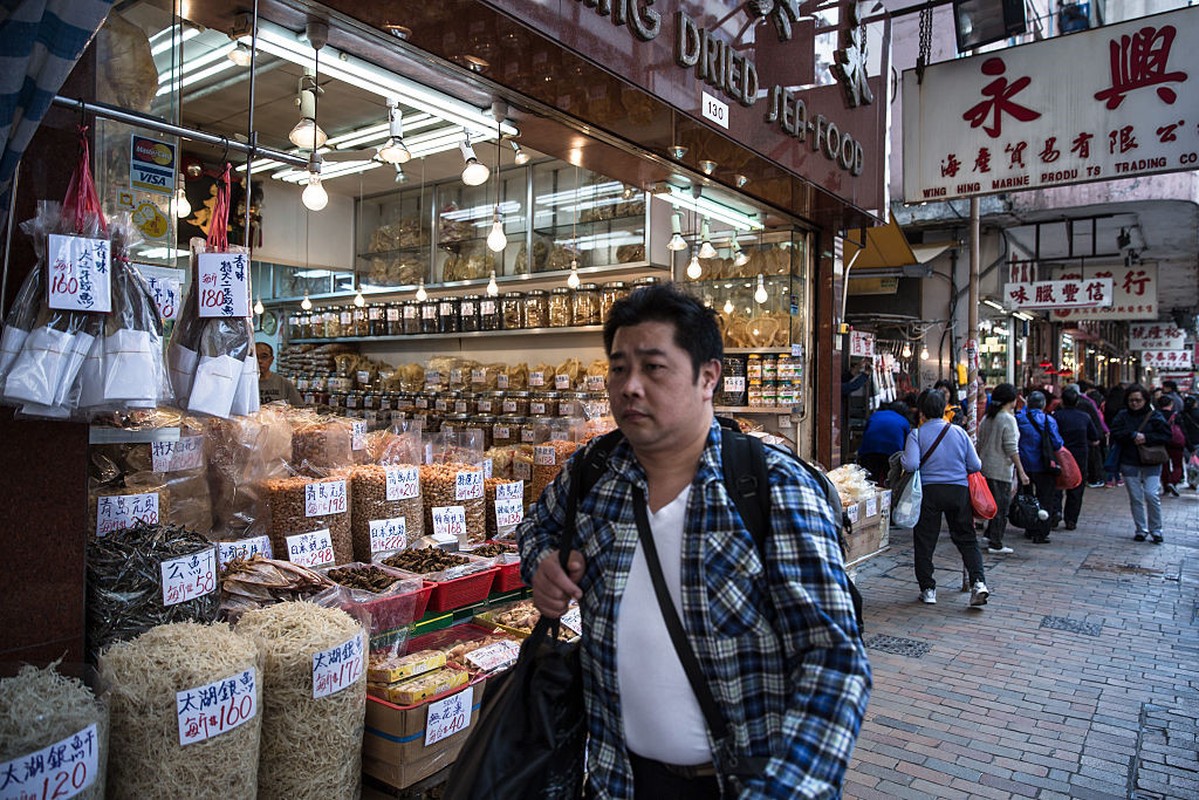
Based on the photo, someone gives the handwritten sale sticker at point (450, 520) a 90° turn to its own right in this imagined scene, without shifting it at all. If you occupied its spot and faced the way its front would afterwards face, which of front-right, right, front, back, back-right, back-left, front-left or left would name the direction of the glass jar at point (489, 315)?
right

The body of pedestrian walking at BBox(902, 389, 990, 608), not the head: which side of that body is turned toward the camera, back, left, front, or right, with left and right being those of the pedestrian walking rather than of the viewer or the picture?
back

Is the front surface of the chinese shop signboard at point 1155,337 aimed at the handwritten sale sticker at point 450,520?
yes

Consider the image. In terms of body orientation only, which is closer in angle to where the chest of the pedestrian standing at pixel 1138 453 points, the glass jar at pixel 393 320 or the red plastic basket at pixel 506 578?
the red plastic basket

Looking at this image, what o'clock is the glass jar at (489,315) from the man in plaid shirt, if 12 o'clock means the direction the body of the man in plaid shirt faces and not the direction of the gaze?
The glass jar is roughly at 4 o'clock from the man in plaid shirt.

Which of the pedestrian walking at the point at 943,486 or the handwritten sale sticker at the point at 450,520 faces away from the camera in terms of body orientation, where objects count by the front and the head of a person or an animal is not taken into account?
the pedestrian walking

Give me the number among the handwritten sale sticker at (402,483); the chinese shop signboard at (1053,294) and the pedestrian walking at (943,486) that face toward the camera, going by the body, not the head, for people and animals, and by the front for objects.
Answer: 2

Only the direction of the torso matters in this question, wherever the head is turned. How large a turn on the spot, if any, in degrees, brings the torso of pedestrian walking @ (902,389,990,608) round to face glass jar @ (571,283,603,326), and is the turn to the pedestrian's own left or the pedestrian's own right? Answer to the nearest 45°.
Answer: approximately 90° to the pedestrian's own left

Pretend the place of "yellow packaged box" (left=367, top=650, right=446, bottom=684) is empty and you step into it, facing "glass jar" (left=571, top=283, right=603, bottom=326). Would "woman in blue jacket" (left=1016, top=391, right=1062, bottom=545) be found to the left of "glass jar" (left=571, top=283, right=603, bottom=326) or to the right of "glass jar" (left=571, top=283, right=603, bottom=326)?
right
